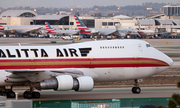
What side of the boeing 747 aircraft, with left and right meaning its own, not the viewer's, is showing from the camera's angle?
right

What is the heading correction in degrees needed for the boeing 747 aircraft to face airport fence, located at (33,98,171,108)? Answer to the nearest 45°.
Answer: approximately 45° to its right
